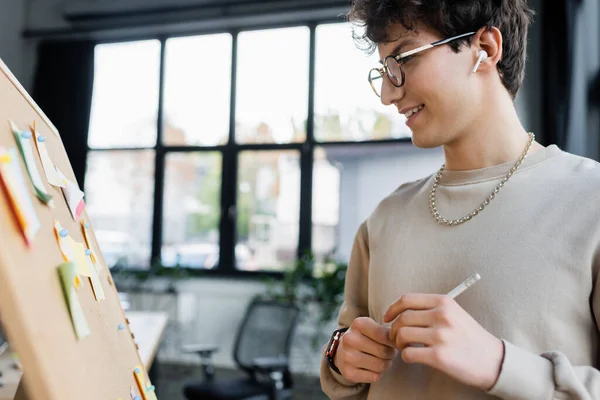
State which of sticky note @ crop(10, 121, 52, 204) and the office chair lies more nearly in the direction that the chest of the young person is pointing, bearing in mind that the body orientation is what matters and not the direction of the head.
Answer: the sticky note

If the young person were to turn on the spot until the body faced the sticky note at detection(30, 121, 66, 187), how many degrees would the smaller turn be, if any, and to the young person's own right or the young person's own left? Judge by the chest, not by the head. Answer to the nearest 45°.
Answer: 0° — they already face it

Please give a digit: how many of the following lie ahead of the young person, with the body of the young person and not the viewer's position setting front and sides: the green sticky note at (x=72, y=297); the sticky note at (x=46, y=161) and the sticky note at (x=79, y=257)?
3

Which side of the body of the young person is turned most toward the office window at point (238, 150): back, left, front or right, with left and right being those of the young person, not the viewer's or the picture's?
right

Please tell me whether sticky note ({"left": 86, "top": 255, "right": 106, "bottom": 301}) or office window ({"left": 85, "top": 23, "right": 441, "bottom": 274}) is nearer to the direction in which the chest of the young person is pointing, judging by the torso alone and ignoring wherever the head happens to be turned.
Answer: the sticky note

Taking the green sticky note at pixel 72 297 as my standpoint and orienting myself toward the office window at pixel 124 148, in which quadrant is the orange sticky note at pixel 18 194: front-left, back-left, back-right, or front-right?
back-left

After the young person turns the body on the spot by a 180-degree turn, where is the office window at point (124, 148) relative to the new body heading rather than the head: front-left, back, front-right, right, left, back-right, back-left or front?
left

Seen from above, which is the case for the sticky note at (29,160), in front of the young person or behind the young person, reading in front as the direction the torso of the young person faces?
in front

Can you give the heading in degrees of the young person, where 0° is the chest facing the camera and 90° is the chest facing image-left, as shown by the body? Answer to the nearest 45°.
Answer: approximately 45°

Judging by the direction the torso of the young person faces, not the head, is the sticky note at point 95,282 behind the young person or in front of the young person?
in front

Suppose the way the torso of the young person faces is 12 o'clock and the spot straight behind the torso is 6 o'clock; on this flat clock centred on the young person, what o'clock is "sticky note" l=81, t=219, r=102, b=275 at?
The sticky note is roughly at 1 o'clock from the young person.

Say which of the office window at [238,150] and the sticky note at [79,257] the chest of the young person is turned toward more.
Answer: the sticky note

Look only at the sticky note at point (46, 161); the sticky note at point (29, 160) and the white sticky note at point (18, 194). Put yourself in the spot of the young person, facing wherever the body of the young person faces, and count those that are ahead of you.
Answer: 3

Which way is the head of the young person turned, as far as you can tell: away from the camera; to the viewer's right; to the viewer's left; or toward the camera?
to the viewer's left

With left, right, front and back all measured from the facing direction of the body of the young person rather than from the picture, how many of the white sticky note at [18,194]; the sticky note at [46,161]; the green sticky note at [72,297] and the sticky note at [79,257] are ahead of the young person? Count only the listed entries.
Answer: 4

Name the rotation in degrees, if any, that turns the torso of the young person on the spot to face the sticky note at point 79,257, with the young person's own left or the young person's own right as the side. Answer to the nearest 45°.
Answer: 0° — they already face it

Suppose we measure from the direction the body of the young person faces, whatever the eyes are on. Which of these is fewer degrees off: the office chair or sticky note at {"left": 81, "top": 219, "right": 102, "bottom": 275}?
the sticky note
